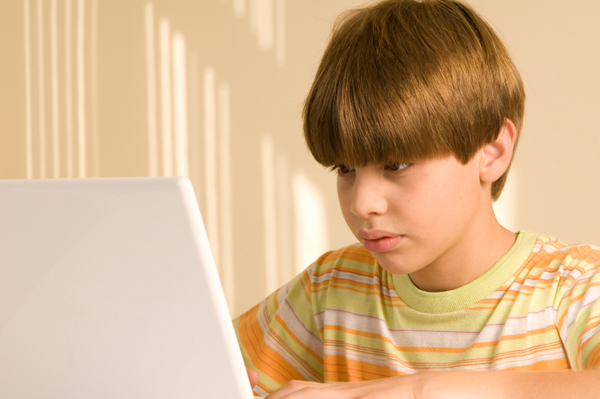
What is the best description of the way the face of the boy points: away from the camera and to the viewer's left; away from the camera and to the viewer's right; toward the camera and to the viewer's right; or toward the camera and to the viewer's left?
toward the camera and to the viewer's left

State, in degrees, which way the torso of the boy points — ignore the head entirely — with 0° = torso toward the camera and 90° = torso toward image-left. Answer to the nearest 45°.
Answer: approximately 45°
